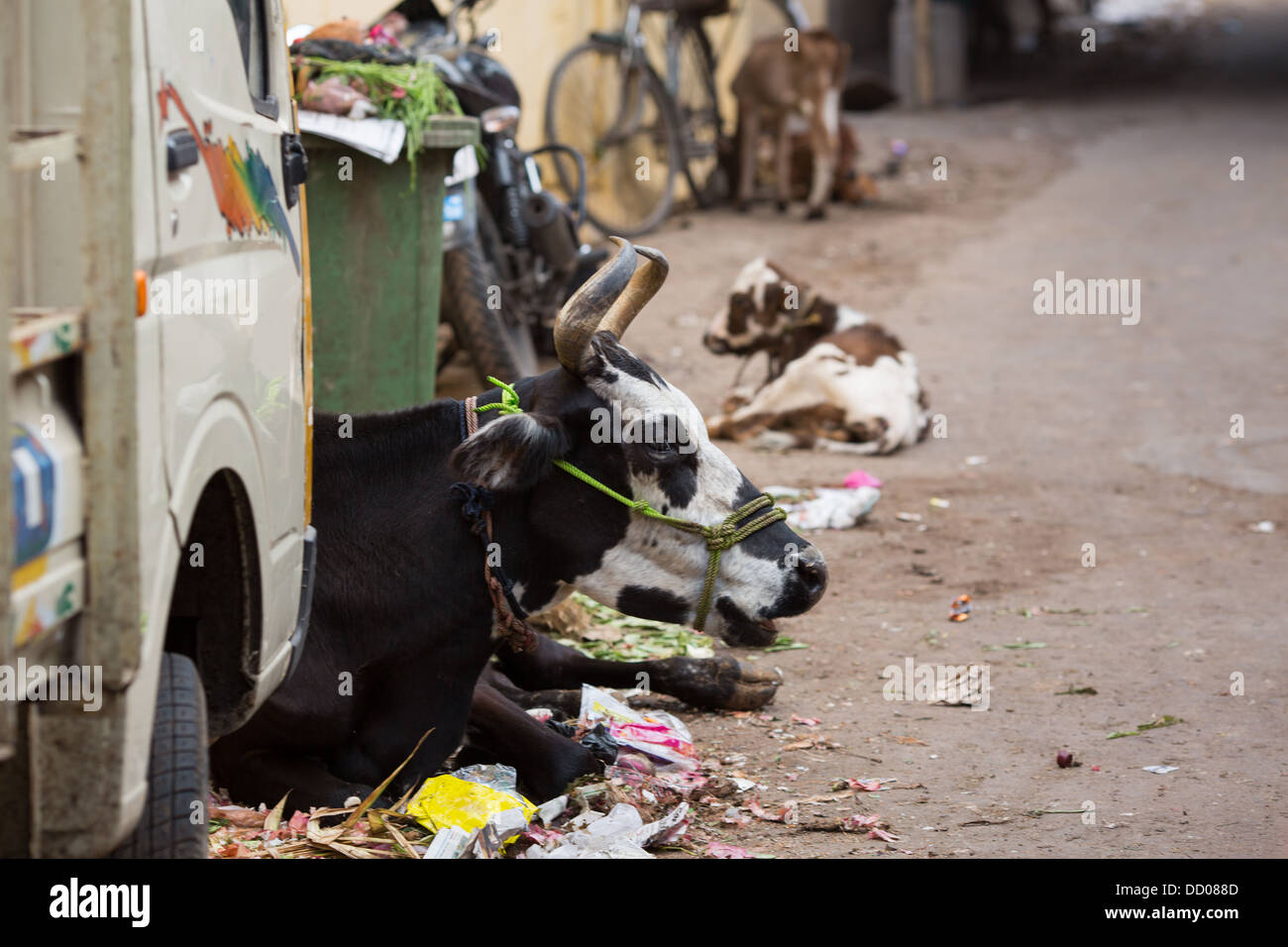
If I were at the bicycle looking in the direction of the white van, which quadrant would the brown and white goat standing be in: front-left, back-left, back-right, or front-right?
back-left

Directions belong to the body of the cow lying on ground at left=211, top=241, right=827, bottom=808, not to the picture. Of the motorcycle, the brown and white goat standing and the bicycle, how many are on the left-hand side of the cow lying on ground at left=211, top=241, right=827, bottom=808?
3

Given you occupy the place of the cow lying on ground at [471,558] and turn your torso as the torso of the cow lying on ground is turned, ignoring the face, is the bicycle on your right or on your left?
on your left

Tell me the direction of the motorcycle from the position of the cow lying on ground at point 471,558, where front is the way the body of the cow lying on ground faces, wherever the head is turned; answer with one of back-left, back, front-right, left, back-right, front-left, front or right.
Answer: left

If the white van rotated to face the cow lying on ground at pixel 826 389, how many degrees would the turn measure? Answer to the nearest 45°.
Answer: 0° — it already faces it

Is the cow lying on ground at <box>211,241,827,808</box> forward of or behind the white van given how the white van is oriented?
forward

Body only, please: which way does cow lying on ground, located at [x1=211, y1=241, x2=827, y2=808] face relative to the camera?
to the viewer's right

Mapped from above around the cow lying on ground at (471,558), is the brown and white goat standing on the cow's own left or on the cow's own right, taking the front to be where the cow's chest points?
on the cow's own left

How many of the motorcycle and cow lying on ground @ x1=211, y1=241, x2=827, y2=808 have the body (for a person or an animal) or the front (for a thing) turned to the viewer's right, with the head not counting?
1

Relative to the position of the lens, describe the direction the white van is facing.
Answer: facing away from the viewer and to the right of the viewer
